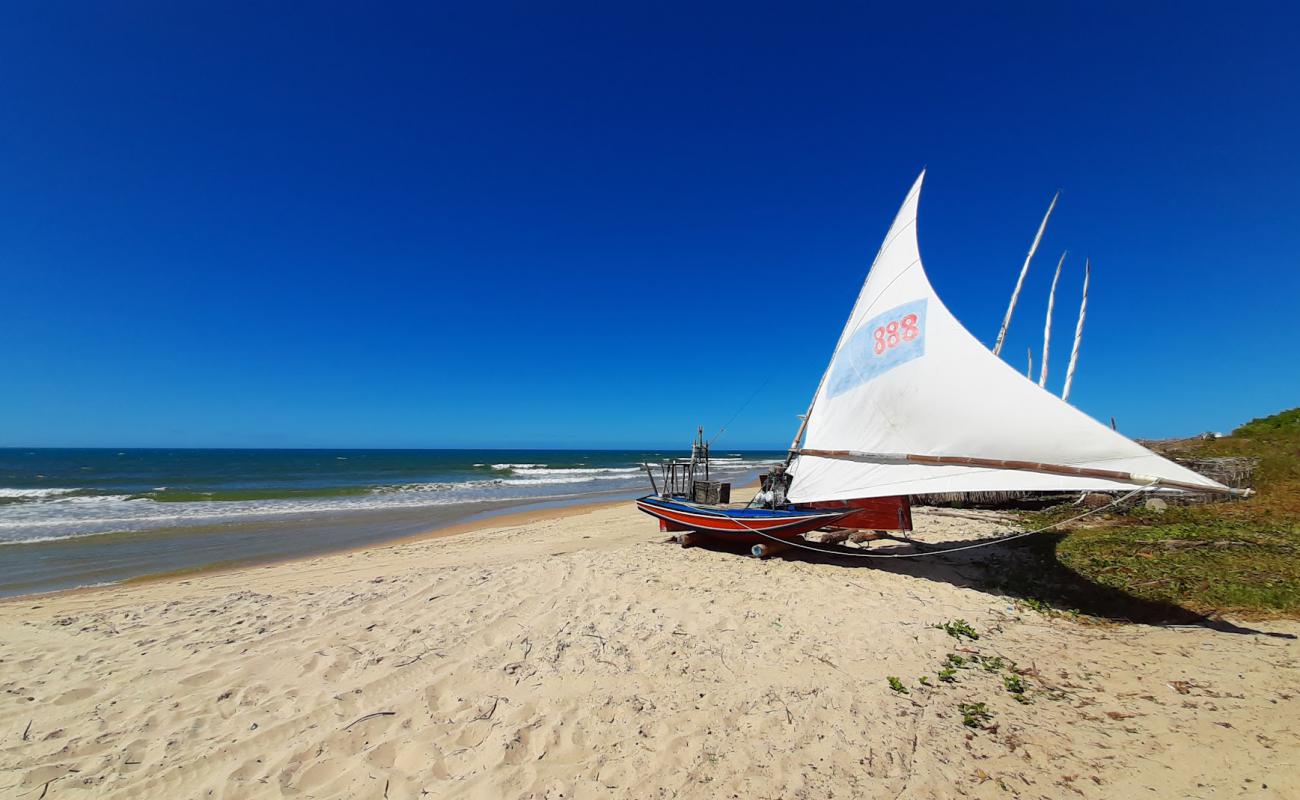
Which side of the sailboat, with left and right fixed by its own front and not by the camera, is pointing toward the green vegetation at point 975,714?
left

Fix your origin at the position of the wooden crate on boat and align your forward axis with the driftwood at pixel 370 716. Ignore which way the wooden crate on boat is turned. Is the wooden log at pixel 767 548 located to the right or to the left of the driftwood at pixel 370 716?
left

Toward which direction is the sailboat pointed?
to the viewer's left

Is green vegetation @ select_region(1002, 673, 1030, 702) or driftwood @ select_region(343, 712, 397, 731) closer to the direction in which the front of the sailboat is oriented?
the driftwood

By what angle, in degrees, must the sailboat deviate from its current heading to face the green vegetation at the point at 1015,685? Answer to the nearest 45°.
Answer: approximately 90° to its left
